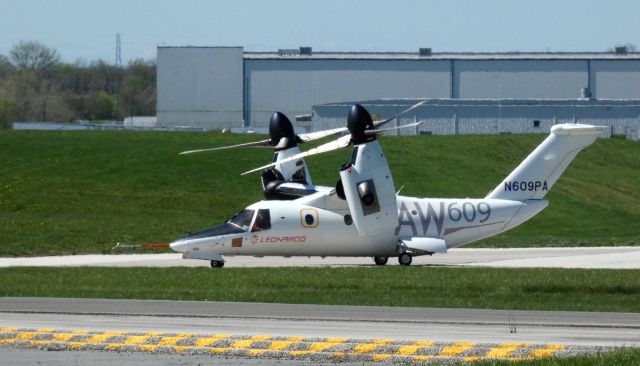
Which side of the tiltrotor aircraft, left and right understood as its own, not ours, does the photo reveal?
left
